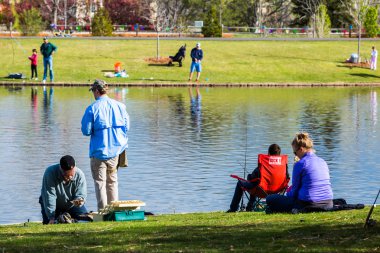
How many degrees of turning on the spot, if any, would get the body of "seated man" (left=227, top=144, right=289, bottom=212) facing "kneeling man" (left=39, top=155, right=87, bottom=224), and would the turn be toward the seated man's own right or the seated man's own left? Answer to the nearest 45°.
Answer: approximately 90° to the seated man's own left

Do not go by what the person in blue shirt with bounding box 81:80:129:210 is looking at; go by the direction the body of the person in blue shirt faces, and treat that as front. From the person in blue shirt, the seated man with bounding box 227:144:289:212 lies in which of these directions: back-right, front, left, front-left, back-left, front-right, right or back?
back-right

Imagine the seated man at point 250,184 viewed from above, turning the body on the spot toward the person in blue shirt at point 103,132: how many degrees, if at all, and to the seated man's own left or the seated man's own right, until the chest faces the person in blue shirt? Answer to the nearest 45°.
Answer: approximately 45° to the seated man's own left

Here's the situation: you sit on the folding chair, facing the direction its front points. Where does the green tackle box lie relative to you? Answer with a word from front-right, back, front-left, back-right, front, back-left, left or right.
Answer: left

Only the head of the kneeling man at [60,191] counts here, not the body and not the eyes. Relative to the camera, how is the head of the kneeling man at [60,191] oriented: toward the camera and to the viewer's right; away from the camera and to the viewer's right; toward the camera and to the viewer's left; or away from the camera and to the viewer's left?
toward the camera and to the viewer's right

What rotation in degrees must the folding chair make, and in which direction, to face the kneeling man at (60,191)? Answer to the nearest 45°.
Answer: approximately 90° to its left

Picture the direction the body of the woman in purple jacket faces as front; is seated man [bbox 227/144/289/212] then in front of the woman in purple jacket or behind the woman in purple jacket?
in front

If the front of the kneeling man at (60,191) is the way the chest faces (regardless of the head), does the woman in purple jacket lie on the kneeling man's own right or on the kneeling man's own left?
on the kneeling man's own left

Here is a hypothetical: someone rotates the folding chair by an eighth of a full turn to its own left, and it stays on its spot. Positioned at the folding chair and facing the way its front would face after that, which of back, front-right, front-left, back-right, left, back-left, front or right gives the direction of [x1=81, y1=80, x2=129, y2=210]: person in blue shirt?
front

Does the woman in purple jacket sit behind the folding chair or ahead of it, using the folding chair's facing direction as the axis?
behind

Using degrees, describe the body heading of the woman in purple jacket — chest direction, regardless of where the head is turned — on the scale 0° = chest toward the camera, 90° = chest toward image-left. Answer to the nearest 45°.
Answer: approximately 135°
